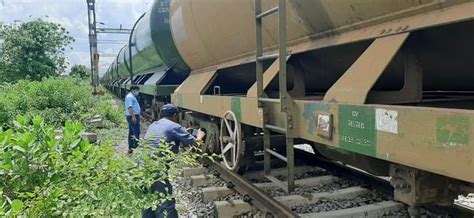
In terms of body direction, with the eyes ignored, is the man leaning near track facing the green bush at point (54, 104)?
no

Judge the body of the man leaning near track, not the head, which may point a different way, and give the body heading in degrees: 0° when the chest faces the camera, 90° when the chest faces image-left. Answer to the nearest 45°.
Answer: approximately 225°

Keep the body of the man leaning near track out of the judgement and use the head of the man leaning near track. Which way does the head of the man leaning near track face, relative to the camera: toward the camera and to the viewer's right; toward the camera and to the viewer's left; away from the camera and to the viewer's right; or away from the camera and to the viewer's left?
away from the camera and to the viewer's right

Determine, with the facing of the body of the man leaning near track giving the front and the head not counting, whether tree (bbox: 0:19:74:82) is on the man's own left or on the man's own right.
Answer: on the man's own left

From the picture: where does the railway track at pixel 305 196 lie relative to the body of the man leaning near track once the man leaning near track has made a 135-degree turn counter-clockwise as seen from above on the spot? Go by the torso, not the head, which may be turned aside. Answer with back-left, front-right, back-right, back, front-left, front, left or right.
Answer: back
